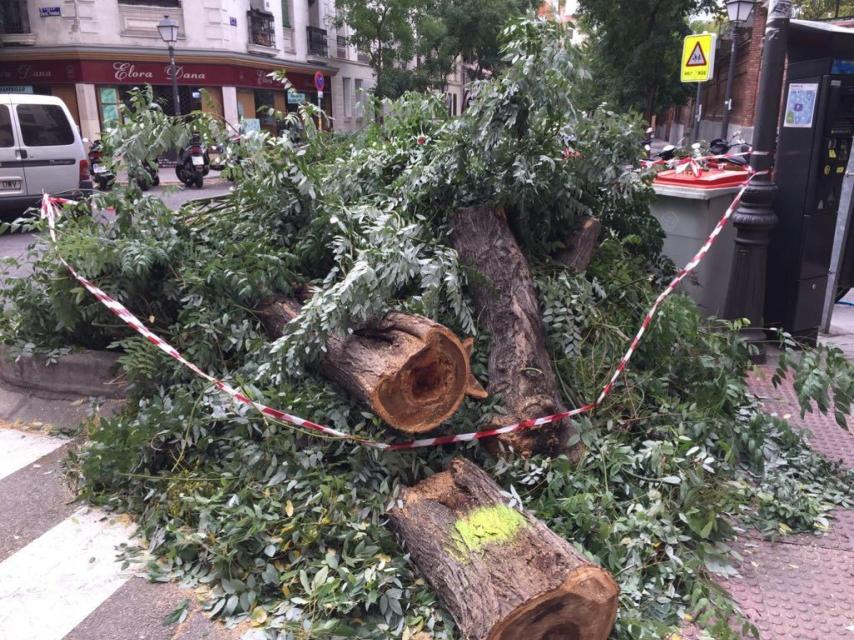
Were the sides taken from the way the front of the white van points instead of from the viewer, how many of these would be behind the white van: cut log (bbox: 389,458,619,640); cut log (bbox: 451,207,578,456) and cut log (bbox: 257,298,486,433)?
3

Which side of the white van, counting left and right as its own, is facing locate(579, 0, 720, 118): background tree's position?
right

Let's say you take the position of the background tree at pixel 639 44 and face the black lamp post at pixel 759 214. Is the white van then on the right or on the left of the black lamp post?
right

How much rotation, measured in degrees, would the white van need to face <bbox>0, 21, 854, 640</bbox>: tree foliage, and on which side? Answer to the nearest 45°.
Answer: approximately 180°

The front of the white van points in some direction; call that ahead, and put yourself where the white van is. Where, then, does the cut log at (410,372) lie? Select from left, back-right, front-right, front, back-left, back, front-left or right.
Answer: back

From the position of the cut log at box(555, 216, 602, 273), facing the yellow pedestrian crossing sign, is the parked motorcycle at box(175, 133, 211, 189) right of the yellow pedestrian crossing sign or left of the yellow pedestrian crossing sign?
left

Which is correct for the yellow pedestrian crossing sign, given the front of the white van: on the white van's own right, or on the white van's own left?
on the white van's own right

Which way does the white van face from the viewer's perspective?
away from the camera

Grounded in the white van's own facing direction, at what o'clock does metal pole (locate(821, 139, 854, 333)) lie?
The metal pole is roughly at 5 o'clock from the white van.

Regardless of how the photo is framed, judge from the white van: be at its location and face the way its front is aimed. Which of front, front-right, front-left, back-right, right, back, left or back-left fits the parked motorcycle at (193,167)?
front-right

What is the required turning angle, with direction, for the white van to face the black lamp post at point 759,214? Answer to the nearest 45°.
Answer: approximately 135° to its right

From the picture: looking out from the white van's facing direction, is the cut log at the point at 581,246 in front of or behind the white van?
behind

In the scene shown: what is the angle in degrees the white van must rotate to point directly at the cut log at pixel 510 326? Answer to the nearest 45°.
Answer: approximately 180°
